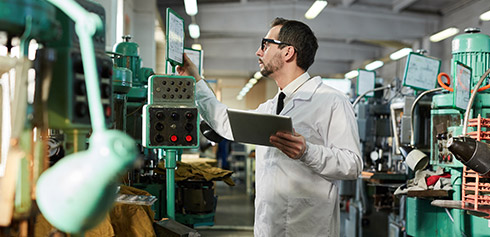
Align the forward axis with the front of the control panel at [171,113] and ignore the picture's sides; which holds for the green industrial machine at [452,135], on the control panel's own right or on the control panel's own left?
on the control panel's own left

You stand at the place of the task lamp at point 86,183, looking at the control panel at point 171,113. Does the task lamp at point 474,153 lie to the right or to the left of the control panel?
right

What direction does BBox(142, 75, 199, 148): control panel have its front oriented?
toward the camera

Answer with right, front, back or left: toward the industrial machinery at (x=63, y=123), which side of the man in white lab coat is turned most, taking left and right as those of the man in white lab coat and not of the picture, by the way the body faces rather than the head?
front

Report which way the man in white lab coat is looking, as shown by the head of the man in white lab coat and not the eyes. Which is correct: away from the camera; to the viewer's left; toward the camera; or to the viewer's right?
to the viewer's left

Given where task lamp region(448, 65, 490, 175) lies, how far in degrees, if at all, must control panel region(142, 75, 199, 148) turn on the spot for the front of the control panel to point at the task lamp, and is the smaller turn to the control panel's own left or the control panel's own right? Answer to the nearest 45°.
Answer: approximately 90° to the control panel's own left

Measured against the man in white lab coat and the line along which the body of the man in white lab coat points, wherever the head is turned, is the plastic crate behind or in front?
behind

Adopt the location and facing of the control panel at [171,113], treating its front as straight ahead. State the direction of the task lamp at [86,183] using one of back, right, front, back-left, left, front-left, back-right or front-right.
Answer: front

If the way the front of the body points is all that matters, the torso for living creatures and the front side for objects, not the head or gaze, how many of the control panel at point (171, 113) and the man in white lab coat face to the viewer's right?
0

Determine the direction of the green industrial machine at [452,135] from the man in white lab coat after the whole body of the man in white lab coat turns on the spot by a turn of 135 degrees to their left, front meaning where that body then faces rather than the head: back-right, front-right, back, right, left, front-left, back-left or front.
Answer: front-left

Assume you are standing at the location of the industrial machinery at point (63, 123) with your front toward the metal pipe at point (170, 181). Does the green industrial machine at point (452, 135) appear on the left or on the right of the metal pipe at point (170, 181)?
right

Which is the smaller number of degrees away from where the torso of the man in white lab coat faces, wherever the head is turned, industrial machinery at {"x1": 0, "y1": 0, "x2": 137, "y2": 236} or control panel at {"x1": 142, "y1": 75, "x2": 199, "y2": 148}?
the industrial machinery
